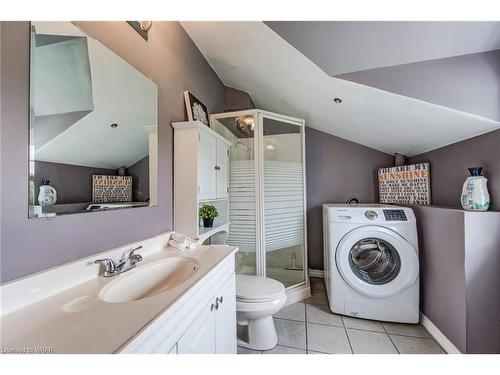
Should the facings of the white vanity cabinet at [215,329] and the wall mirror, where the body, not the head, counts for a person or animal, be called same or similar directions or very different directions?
same or similar directions

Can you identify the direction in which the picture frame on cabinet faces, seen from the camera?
facing the viewer and to the right of the viewer

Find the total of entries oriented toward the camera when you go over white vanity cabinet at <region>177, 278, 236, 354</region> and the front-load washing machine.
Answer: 1

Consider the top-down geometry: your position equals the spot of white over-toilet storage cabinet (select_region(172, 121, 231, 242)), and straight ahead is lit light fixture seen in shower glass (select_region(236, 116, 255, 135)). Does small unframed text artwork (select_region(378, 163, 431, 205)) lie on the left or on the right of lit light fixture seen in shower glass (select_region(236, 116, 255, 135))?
right

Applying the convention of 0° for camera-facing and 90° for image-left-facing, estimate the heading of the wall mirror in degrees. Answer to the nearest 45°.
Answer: approximately 315°

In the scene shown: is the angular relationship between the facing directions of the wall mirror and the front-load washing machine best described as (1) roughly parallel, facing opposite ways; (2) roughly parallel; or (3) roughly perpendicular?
roughly perpendicular

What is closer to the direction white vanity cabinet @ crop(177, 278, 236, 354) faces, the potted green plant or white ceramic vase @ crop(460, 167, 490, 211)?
the white ceramic vase

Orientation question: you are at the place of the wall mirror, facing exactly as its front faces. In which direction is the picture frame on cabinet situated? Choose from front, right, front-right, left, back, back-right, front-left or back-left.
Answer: left

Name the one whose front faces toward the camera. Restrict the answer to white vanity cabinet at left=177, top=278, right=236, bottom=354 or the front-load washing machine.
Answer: the front-load washing machine

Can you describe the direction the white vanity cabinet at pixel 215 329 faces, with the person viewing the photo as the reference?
facing to the right of the viewer

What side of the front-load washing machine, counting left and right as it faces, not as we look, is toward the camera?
front

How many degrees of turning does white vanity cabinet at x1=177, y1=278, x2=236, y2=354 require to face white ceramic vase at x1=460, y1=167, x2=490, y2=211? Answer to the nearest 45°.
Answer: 0° — it already faces it

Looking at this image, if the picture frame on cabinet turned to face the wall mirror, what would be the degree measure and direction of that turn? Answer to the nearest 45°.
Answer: approximately 90° to its right
